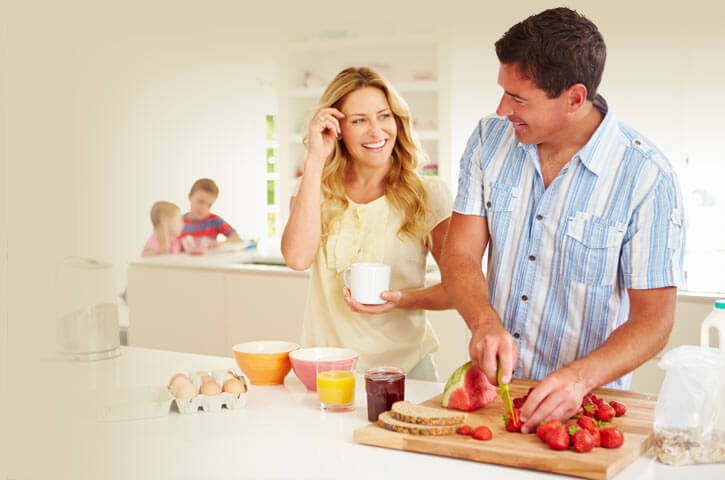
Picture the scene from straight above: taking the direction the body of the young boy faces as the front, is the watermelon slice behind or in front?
in front

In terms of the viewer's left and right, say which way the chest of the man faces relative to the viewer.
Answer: facing the viewer and to the left of the viewer

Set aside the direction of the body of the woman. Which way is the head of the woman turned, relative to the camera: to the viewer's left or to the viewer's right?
to the viewer's right

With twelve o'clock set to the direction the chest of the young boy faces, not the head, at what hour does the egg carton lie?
The egg carton is roughly at 12 o'clock from the young boy.

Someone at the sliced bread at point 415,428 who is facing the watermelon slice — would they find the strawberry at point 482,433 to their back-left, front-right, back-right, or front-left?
front-right

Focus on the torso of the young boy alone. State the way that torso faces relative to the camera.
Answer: toward the camera

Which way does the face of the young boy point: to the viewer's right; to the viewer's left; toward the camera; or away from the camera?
toward the camera

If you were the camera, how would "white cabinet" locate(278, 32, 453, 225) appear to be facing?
facing the viewer
